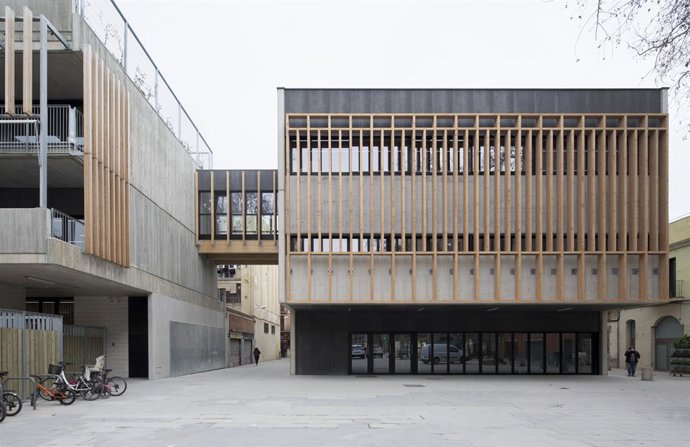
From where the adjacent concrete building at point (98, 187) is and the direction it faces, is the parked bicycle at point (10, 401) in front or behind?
in front

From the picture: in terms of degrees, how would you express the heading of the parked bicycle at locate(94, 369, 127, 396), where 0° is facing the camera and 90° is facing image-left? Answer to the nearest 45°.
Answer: approximately 270°

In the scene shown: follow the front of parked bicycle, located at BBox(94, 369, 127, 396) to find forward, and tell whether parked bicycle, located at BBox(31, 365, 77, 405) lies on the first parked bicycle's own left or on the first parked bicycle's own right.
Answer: on the first parked bicycle's own left

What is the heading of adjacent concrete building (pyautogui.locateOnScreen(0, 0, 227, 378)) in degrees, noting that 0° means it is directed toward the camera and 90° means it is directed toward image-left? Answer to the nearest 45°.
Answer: approximately 0°

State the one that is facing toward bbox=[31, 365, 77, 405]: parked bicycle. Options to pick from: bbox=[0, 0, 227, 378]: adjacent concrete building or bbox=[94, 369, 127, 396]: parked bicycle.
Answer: the adjacent concrete building

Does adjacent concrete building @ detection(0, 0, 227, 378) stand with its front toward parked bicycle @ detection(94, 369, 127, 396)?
yes
